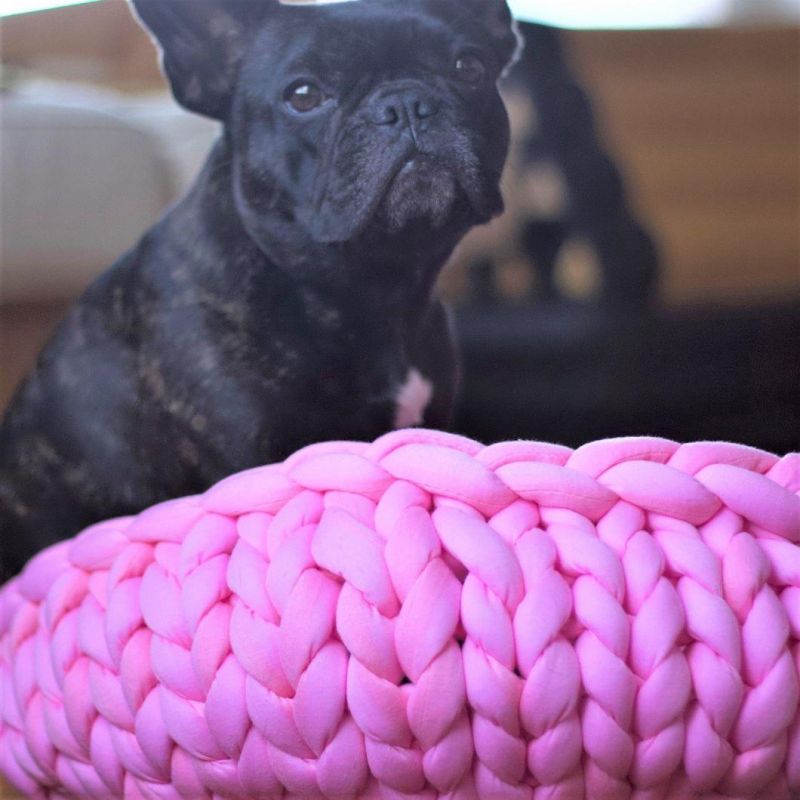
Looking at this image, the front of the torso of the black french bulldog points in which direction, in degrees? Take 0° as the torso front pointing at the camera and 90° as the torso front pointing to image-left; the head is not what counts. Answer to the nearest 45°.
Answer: approximately 315°
